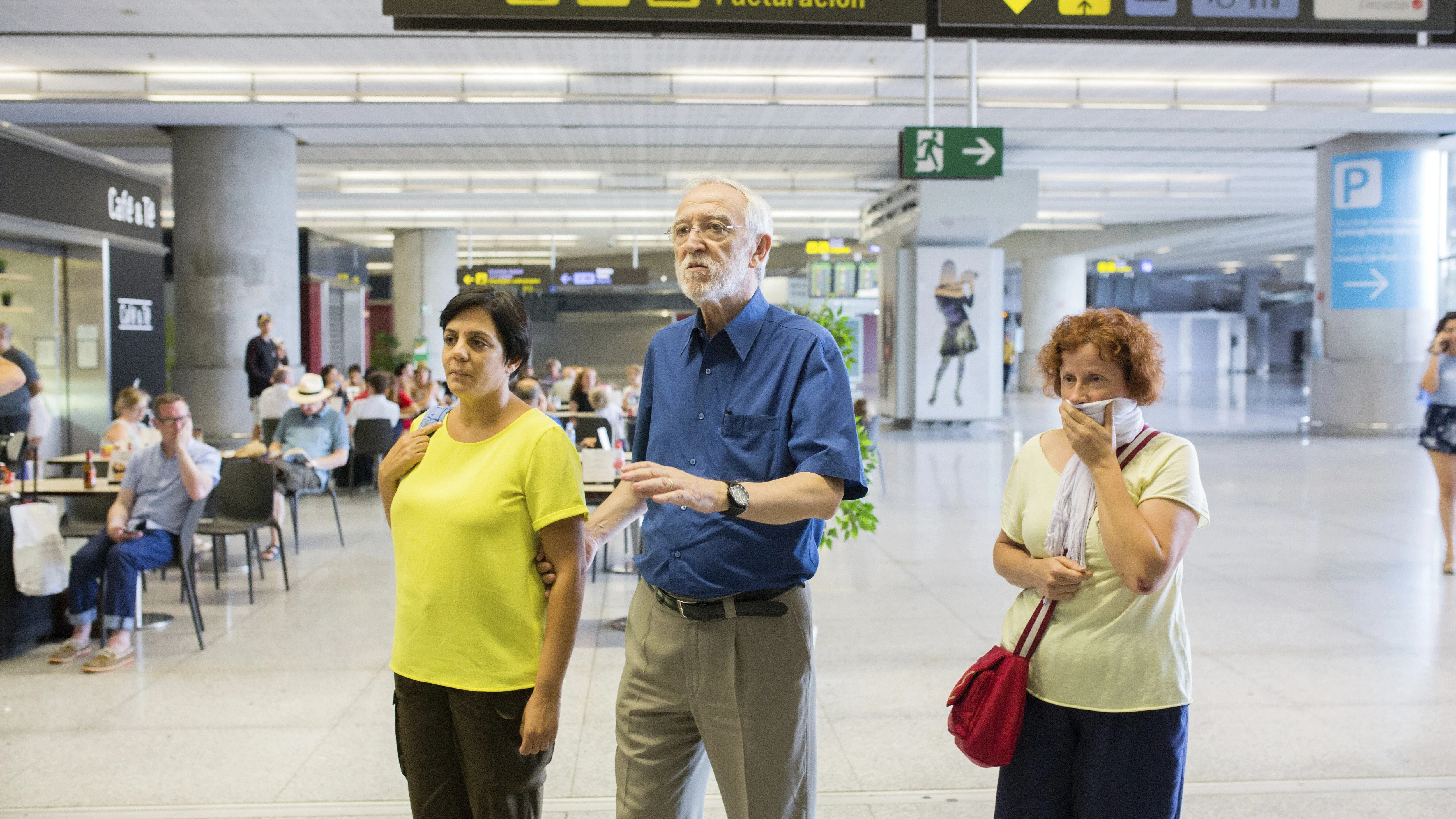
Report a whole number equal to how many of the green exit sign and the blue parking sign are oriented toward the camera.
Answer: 2

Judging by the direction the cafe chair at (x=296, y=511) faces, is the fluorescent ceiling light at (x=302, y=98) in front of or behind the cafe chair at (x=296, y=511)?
behind

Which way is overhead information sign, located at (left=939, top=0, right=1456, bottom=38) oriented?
toward the camera

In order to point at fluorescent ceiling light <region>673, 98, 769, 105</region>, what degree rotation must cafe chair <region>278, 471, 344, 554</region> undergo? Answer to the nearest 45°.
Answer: approximately 180°

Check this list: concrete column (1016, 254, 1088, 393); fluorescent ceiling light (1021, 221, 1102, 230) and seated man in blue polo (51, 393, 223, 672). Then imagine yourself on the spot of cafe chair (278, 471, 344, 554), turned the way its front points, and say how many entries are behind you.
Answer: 2

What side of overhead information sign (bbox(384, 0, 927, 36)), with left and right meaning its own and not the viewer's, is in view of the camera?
front

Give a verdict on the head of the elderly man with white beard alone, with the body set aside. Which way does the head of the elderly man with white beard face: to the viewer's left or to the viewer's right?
to the viewer's left

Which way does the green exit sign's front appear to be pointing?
toward the camera

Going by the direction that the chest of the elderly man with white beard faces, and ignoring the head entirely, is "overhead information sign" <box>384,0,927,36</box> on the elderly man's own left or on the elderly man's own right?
on the elderly man's own right

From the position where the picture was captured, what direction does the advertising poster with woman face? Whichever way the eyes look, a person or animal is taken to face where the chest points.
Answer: facing the viewer
